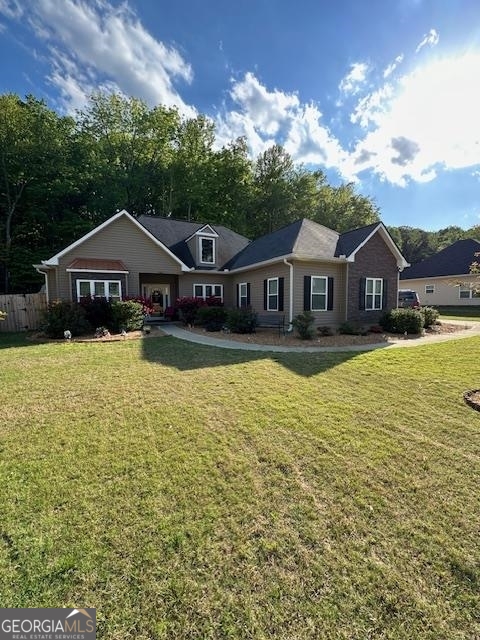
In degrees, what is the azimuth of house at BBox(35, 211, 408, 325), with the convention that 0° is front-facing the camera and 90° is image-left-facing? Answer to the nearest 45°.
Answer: approximately 0°

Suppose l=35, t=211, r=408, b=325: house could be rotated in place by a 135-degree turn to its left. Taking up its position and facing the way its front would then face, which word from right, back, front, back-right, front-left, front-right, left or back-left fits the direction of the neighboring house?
front

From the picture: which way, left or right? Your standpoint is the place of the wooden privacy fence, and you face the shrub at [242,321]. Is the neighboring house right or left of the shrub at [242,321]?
left

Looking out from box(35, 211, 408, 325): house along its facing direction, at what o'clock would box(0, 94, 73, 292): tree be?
The tree is roughly at 4 o'clock from the house.

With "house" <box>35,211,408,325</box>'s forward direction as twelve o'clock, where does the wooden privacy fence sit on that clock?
The wooden privacy fence is roughly at 3 o'clock from the house.

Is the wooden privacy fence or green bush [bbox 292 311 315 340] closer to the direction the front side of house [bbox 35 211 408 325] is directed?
the green bush

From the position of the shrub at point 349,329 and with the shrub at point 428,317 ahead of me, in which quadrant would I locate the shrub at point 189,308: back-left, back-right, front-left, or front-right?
back-left

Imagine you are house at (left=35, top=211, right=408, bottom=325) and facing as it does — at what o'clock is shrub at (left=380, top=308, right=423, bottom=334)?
The shrub is roughly at 10 o'clock from the house.

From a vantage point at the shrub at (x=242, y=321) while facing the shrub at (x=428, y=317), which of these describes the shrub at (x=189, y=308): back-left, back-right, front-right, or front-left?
back-left
